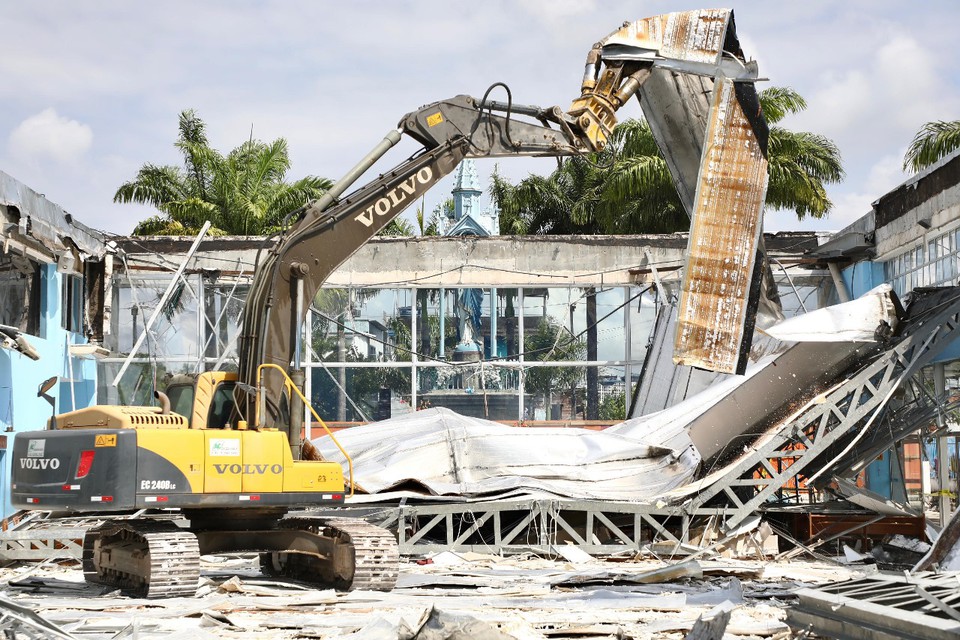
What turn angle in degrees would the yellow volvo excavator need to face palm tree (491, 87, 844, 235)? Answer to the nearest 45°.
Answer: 0° — it already faces it

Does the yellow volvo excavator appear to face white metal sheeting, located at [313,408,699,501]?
yes

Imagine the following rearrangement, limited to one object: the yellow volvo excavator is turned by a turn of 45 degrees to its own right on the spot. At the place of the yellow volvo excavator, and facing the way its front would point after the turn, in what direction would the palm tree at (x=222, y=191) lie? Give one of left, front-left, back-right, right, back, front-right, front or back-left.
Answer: left

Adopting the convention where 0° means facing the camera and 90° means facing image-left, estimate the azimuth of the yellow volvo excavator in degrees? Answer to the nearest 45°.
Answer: approximately 225°

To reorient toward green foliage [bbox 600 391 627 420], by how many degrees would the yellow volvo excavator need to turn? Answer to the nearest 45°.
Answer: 0° — it already faces it

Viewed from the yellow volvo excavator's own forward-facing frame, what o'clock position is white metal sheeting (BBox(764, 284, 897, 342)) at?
The white metal sheeting is roughly at 1 o'clock from the yellow volvo excavator.
